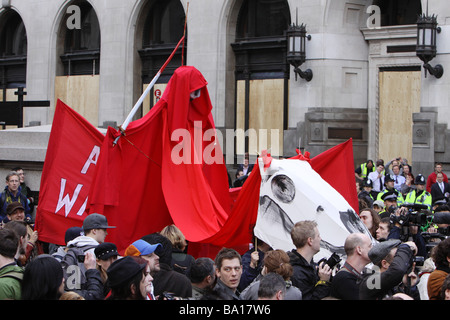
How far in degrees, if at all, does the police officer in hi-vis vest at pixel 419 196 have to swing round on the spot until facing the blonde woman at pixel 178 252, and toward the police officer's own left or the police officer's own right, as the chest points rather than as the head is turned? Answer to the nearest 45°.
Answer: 0° — they already face them

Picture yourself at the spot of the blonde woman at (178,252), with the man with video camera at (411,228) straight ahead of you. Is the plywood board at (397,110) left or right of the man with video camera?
left

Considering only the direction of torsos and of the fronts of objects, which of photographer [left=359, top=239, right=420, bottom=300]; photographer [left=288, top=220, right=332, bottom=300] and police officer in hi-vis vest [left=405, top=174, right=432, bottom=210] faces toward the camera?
the police officer in hi-vis vest

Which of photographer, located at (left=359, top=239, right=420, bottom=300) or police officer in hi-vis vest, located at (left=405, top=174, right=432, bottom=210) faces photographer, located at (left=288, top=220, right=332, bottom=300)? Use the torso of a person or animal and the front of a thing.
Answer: the police officer in hi-vis vest

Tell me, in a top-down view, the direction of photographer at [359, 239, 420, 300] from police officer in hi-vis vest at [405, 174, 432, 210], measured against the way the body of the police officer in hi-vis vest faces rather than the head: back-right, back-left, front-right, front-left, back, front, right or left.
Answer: front

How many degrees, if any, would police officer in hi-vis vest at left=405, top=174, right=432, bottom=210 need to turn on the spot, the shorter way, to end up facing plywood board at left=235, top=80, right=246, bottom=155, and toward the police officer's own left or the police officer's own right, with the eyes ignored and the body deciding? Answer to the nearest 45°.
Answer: approximately 135° to the police officer's own right

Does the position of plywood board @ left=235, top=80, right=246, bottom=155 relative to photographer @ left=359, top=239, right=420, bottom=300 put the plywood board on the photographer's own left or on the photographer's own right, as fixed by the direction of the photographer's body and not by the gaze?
on the photographer's own left

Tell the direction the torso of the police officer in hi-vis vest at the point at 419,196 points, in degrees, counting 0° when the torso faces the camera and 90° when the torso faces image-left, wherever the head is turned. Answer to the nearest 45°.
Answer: approximately 0°

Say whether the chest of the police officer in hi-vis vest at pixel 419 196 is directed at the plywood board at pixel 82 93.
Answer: no

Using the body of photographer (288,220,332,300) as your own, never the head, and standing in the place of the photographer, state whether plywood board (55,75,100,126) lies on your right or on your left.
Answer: on your left

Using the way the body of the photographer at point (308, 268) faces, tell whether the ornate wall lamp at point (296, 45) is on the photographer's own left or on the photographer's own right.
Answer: on the photographer's own left

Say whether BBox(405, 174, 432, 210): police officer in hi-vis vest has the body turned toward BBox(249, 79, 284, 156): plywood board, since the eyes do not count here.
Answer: no
